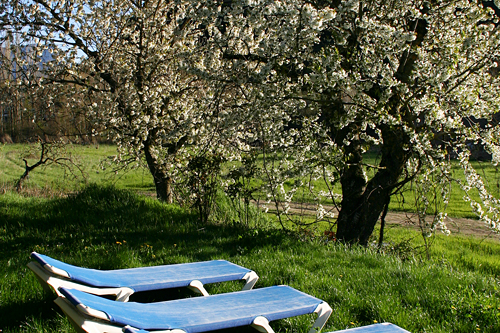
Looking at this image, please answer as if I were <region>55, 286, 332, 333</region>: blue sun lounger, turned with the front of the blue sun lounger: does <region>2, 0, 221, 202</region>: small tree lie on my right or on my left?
on my left

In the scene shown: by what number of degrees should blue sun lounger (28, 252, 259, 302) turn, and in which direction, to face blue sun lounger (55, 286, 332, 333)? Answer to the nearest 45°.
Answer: approximately 45° to its right

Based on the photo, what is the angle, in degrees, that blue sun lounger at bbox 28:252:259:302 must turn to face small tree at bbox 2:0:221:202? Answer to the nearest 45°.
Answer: approximately 90° to its left

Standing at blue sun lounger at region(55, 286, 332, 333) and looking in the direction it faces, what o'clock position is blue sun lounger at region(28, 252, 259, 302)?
blue sun lounger at region(28, 252, 259, 302) is roughly at 8 o'clock from blue sun lounger at region(55, 286, 332, 333).

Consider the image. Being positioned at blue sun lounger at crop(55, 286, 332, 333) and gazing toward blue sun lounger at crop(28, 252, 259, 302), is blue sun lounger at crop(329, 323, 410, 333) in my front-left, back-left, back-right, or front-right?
back-right

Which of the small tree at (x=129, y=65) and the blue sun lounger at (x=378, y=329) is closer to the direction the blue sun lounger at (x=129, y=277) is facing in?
the blue sun lounger

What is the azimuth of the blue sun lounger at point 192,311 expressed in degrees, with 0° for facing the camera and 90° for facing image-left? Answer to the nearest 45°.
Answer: approximately 270°

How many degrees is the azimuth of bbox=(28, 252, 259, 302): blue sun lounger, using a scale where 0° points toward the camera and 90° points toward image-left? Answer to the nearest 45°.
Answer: approximately 270°
